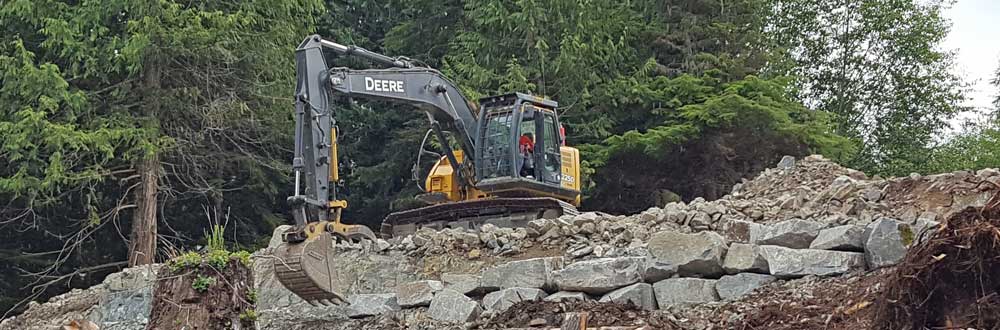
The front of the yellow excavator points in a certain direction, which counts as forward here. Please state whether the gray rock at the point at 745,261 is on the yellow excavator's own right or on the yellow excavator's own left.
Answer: on the yellow excavator's own left

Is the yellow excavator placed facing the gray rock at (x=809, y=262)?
no

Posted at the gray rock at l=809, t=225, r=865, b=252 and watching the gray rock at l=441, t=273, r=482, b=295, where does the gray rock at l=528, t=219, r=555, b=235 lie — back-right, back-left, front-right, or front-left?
front-right

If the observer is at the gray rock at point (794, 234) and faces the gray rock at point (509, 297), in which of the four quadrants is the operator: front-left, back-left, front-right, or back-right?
front-right

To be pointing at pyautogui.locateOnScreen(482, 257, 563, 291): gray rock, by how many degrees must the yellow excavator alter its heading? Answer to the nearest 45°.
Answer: approximately 45° to its left

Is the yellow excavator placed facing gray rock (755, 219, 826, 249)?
no

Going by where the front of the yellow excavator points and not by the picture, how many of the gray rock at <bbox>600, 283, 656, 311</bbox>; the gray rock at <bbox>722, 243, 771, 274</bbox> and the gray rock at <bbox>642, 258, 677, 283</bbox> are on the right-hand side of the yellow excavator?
0

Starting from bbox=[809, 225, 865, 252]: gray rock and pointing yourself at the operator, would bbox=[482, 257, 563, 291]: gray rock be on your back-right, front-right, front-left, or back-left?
front-left

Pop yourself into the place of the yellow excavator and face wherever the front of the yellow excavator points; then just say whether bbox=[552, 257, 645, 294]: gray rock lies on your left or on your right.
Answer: on your left

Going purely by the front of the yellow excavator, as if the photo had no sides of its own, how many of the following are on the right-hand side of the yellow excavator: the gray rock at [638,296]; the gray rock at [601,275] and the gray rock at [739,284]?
0

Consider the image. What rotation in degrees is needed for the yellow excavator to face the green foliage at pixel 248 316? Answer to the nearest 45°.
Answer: approximately 45° to its left
